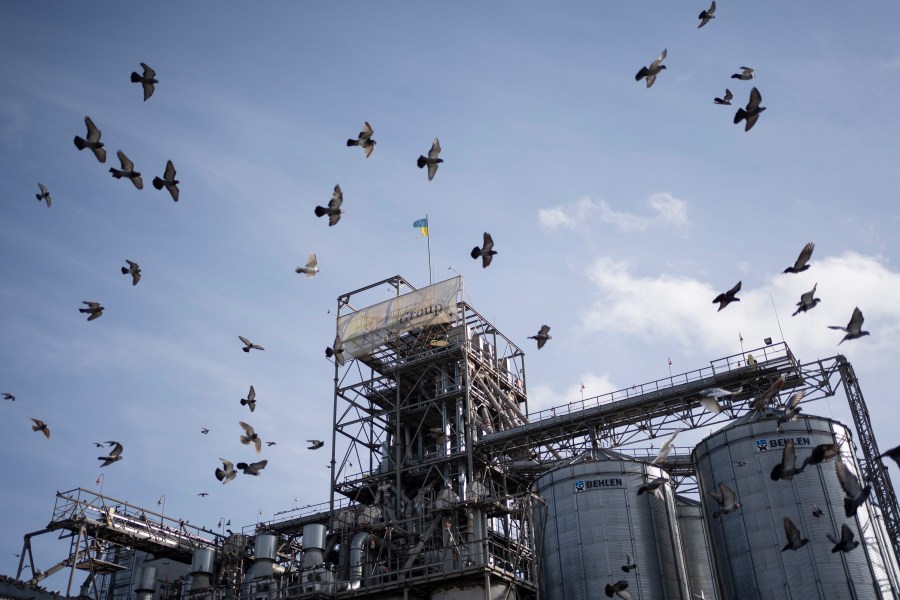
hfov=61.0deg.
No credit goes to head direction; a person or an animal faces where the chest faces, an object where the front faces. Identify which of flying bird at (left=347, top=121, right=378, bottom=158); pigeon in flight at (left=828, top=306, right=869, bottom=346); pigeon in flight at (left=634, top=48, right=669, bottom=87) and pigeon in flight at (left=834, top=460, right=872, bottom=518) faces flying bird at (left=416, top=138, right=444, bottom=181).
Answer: flying bird at (left=347, top=121, right=378, bottom=158)
